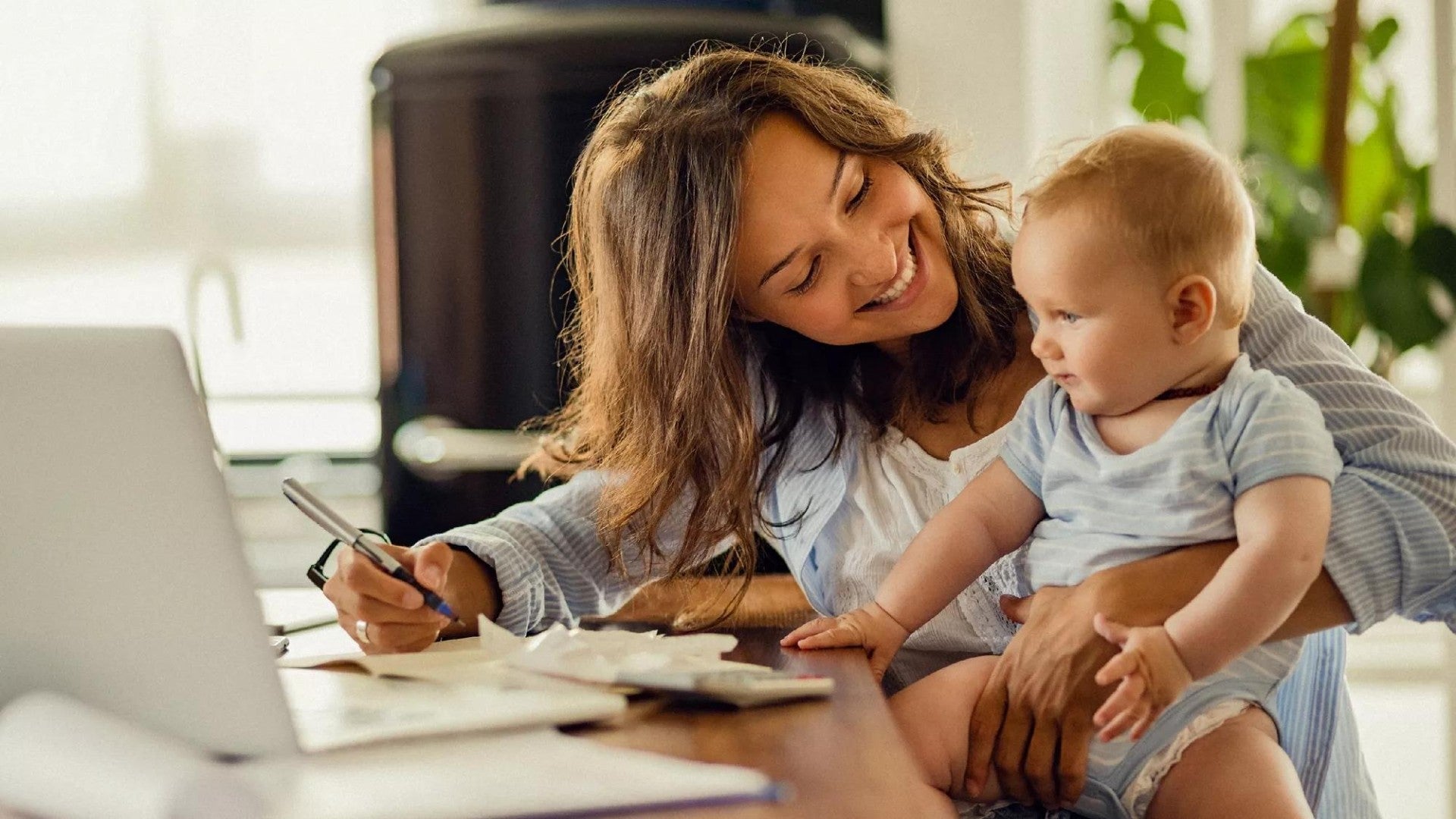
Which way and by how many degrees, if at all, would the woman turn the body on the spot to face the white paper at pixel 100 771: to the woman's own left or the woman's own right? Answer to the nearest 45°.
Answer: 0° — they already face it

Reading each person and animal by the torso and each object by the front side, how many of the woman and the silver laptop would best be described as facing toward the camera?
1

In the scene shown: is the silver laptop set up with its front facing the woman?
yes

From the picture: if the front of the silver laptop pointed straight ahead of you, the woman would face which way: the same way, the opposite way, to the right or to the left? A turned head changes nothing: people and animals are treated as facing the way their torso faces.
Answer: the opposite way

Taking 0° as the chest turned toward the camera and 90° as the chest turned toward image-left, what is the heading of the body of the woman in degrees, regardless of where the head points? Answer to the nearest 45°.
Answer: approximately 0°

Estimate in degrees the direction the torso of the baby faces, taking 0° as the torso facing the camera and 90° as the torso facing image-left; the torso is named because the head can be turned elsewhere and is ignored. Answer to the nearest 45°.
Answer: approximately 45°

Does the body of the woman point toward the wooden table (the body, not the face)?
yes

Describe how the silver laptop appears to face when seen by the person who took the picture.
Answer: facing away from the viewer and to the right of the viewer

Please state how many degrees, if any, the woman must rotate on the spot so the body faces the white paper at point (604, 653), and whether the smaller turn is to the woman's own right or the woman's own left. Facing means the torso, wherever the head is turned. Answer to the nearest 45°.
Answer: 0° — they already face it
